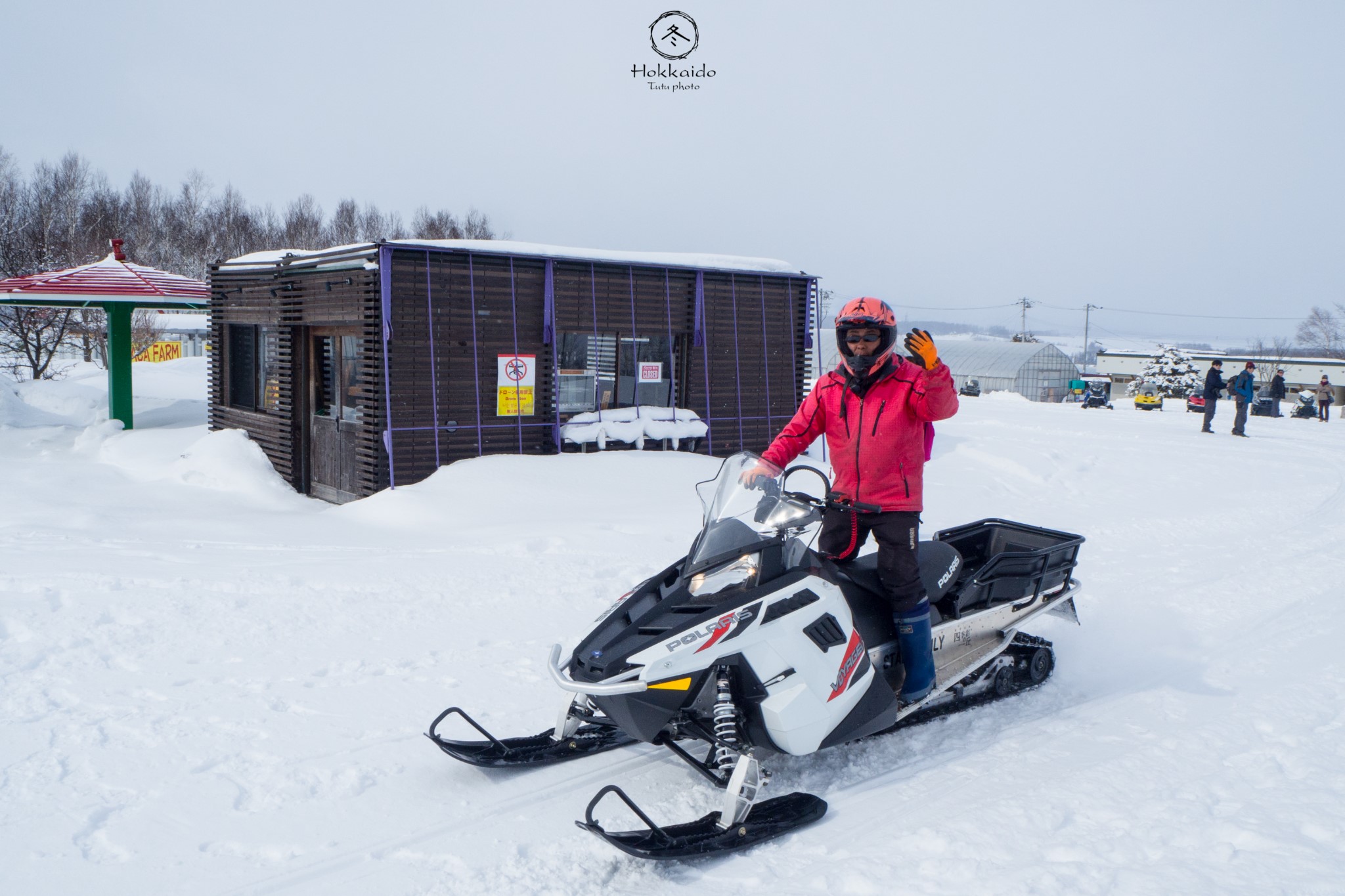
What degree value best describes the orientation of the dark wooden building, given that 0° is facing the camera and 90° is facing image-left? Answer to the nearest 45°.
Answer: approximately 45°

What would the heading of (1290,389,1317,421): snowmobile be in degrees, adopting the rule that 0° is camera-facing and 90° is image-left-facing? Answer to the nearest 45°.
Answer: approximately 0°

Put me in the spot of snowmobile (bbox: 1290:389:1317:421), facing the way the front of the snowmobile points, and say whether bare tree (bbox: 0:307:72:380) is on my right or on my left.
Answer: on my right

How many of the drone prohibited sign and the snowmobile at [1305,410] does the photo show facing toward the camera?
2

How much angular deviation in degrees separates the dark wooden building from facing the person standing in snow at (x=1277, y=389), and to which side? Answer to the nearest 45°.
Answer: approximately 180°
